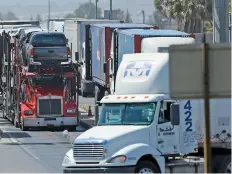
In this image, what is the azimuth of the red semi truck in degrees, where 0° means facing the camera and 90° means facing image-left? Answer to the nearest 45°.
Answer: approximately 0°
